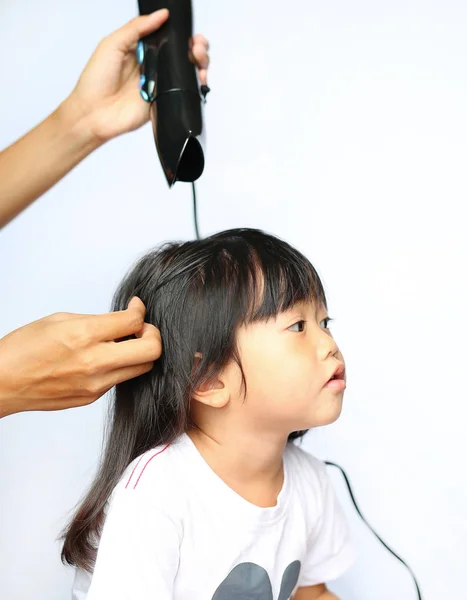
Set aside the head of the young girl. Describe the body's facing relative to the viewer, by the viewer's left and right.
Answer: facing the viewer and to the right of the viewer

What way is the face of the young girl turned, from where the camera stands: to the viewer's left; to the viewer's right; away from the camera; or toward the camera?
to the viewer's right
